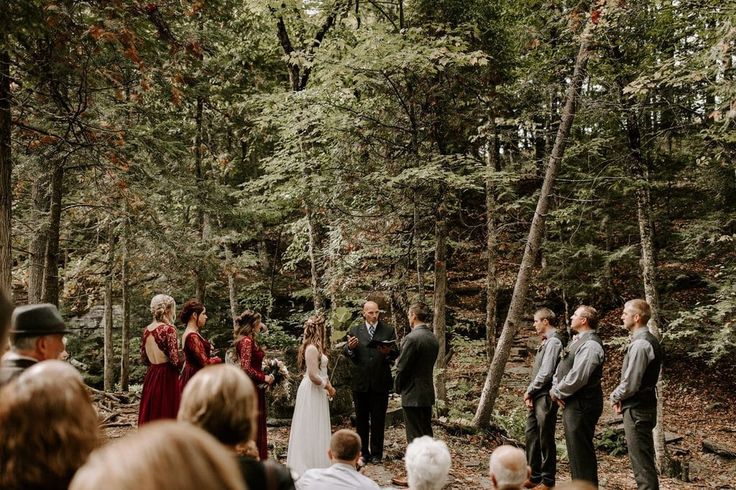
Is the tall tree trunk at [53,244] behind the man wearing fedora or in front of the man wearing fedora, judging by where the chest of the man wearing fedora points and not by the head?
in front

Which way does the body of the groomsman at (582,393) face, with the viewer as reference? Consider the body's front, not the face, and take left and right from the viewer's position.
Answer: facing to the left of the viewer

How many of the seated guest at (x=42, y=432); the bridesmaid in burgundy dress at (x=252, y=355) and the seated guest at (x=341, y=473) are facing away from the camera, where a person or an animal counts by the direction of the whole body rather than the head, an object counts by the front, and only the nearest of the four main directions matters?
2

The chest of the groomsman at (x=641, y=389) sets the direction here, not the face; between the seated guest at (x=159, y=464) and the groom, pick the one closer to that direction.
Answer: the groom

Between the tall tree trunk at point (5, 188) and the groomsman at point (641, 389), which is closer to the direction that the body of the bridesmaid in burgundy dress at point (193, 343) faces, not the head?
the groomsman

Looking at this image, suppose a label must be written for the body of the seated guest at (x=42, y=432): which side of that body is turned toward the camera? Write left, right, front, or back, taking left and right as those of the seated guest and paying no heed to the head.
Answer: back

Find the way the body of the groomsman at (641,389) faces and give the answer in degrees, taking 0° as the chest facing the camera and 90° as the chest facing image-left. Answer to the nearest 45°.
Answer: approximately 90°

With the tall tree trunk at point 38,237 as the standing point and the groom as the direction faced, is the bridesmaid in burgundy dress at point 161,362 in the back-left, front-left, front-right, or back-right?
front-right

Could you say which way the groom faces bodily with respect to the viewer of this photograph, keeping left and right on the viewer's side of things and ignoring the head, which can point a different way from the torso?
facing away from the viewer and to the left of the viewer

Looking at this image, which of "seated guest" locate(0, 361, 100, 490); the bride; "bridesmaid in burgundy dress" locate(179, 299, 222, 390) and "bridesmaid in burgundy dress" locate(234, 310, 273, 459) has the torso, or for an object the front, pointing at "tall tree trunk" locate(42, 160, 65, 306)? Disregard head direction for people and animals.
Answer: the seated guest

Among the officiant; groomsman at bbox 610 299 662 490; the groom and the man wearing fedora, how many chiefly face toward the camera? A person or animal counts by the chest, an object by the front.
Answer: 1

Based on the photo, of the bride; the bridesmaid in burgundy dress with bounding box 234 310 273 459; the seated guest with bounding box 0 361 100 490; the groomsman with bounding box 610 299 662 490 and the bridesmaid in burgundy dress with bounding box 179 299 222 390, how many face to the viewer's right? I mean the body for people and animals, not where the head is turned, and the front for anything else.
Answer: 3

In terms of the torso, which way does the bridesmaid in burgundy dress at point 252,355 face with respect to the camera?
to the viewer's right

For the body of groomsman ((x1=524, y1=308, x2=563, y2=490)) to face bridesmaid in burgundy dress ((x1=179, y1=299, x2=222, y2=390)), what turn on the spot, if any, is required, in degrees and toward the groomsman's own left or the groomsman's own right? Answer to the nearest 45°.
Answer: approximately 45° to the groomsman's own left

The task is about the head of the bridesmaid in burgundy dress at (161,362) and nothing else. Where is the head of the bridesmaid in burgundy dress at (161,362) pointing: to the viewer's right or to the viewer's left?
to the viewer's right

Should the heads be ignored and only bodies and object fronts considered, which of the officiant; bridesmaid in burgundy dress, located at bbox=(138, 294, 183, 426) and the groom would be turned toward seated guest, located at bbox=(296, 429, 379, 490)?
the officiant

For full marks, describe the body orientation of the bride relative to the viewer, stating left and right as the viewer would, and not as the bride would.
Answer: facing to the right of the viewer

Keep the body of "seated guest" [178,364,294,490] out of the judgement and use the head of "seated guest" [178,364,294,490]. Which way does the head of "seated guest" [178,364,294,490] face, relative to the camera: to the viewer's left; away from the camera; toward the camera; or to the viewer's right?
away from the camera

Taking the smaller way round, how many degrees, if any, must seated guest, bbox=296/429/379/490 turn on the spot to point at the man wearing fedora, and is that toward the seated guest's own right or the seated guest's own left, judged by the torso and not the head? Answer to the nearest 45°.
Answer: approximately 90° to the seated guest's own left

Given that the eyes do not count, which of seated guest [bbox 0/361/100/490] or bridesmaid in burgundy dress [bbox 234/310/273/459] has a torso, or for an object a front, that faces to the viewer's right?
the bridesmaid in burgundy dress
